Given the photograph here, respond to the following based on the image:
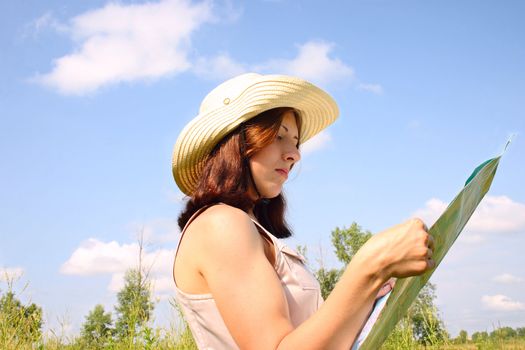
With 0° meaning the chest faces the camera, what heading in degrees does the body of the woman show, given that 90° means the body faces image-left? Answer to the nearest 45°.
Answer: approximately 270°

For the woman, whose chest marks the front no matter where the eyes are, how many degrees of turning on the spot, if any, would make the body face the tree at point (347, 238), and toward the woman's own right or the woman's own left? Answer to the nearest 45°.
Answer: approximately 90° to the woman's own left

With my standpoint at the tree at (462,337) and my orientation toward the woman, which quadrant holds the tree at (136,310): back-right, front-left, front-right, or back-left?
front-right

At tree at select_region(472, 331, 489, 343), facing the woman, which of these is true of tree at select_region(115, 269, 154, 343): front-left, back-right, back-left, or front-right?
front-right

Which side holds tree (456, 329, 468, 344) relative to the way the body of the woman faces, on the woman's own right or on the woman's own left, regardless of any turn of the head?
on the woman's own left

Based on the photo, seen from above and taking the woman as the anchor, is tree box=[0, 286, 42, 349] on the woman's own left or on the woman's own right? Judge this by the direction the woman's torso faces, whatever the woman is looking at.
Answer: on the woman's own left

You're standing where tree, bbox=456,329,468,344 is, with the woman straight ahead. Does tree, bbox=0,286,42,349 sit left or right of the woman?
right

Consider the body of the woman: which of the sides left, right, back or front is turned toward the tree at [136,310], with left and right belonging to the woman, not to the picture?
left

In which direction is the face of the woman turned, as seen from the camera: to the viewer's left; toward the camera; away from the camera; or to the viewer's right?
to the viewer's right

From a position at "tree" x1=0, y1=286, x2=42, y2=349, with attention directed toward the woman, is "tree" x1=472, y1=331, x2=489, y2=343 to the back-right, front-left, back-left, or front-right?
back-left
